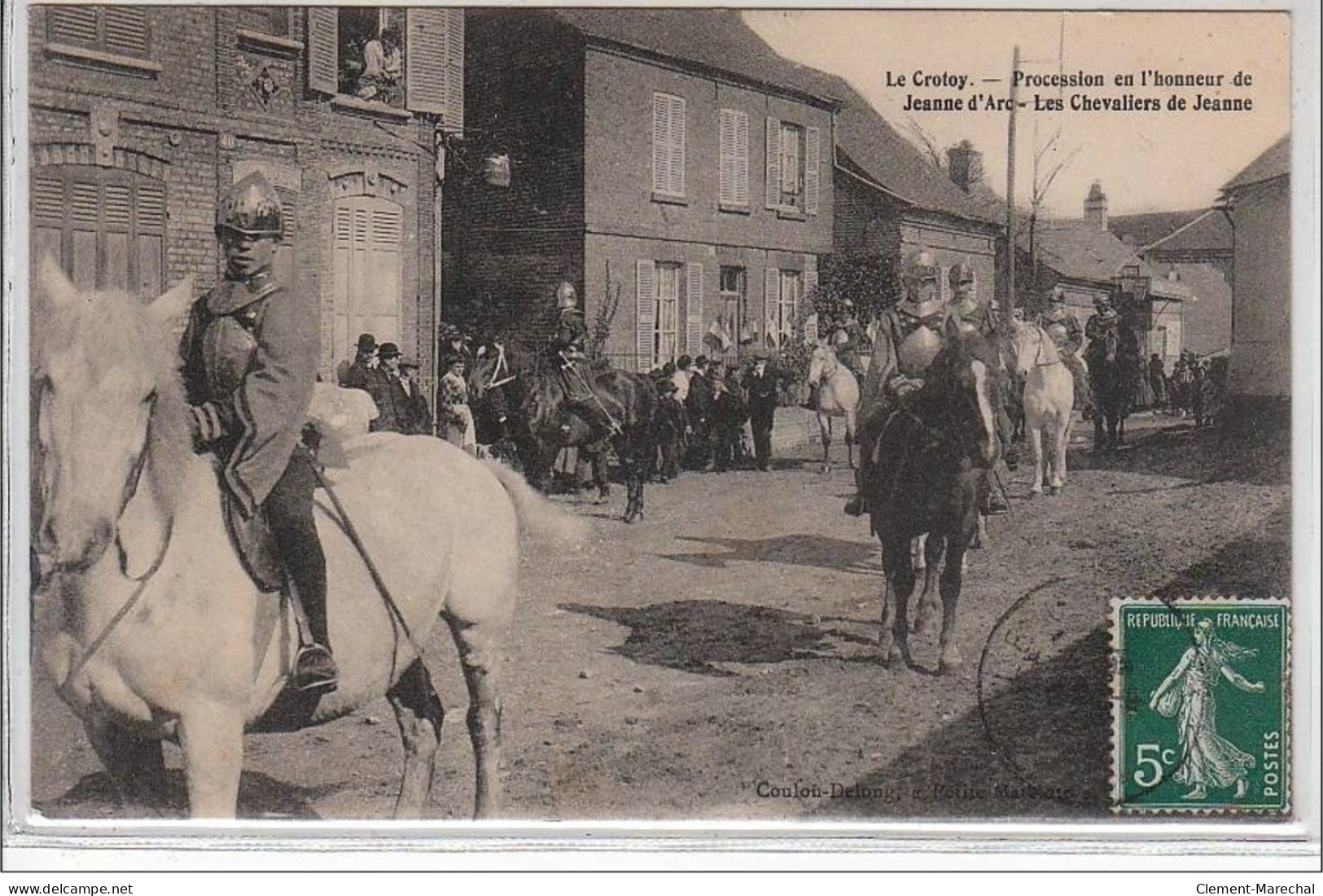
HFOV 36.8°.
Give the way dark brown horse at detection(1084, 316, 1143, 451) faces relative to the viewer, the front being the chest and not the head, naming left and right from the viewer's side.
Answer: facing the viewer

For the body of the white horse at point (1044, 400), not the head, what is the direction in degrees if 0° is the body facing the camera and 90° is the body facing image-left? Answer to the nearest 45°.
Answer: approximately 0°

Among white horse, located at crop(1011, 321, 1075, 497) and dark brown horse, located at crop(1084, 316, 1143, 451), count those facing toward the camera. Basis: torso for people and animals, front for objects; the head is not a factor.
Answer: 2

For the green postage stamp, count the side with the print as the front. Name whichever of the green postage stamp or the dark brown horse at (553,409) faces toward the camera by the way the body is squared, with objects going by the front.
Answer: the green postage stamp

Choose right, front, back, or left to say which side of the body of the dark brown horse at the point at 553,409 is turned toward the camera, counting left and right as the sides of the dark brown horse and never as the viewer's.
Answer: left

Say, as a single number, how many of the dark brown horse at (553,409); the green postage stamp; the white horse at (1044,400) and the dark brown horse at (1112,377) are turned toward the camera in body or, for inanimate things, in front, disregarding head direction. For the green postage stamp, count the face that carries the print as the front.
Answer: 3

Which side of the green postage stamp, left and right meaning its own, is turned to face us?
front

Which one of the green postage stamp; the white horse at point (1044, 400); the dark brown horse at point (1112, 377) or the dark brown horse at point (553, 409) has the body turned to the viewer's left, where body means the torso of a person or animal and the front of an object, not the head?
the dark brown horse at point (553, 409)

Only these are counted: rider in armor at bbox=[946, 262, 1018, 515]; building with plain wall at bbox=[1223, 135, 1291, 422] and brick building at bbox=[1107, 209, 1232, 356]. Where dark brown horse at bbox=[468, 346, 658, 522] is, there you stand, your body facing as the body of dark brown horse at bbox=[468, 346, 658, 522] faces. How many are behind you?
3

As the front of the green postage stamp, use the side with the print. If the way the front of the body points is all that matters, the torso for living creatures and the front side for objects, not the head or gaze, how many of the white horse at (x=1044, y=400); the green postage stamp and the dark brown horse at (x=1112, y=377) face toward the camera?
3

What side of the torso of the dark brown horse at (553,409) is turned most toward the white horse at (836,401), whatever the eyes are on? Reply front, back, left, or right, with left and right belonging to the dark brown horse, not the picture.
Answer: back
